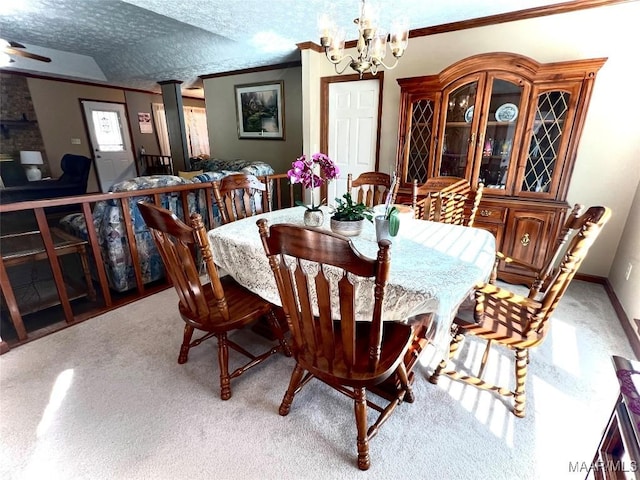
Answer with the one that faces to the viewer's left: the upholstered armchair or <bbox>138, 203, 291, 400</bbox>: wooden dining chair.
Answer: the upholstered armchair

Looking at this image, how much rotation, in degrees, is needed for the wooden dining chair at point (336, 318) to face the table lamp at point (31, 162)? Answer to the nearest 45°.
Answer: approximately 90° to its left

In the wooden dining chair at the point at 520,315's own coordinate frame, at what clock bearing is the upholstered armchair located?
The upholstered armchair is roughly at 12 o'clock from the wooden dining chair.

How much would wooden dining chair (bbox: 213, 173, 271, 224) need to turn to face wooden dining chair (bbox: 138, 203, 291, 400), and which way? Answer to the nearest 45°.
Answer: approximately 45° to its right

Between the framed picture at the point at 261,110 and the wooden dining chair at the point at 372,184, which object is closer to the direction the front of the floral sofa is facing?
the framed picture

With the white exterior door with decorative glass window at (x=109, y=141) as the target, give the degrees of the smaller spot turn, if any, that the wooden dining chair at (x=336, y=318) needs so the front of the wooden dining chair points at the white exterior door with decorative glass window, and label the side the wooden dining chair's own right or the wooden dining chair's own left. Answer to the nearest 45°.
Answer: approximately 90° to the wooden dining chair's own left

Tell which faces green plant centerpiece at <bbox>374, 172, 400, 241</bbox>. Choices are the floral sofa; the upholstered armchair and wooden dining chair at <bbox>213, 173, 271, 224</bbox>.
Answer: the wooden dining chair

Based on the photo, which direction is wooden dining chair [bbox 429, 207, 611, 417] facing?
to the viewer's left

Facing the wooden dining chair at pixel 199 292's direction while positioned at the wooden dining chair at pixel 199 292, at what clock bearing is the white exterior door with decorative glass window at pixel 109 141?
The white exterior door with decorative glass window is roughly at 10 o'clock from the wooden dining chair.

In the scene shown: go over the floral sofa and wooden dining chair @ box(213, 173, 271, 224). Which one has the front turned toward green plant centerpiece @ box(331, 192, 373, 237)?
the wooden dining chair

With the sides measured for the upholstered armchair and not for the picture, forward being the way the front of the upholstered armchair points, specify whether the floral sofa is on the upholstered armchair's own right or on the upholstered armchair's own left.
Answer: on the upholstered armchair's own left

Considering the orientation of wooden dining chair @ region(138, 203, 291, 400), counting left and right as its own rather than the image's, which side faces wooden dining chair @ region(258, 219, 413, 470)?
right
